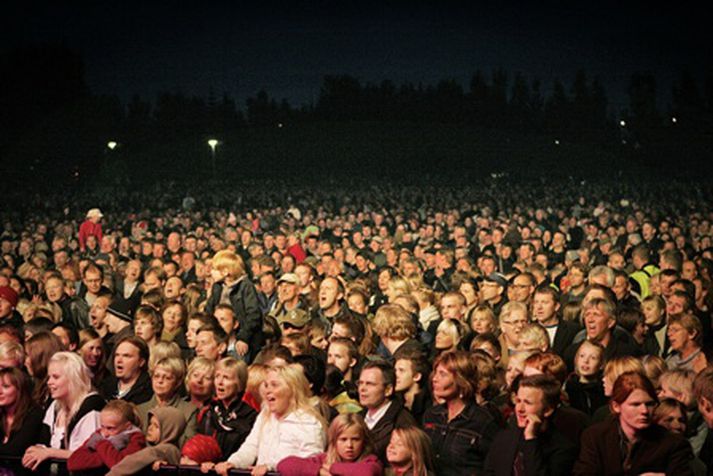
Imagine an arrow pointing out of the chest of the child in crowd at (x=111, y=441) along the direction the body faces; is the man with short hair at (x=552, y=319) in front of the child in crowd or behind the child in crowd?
behind

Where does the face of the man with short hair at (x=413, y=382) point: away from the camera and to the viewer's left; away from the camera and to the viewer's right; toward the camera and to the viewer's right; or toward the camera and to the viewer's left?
toward the camera and to the viewer's left

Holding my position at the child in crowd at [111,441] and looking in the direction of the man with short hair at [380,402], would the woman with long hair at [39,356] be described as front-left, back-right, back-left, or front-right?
back-left

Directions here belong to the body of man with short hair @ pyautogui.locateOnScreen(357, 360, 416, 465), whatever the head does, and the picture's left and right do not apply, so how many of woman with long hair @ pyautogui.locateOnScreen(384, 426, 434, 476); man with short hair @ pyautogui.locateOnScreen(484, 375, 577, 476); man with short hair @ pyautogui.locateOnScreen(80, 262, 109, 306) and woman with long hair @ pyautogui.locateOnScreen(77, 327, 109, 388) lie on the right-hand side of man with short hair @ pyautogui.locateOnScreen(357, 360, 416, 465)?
2

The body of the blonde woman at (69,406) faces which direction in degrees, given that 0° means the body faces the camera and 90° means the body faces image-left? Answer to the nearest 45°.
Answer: approximately 45°

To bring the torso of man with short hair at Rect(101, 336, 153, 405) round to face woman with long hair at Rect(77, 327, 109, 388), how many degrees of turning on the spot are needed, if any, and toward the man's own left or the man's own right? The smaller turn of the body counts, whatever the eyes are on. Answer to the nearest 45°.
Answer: approximately 90° to the man's own right

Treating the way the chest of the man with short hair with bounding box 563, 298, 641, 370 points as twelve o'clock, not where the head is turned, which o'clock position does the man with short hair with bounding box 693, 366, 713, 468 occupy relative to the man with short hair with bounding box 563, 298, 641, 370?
the man with short hair with bounding box 693, 366, 713, 468 is roughly at 10 o'clock from the man with short hair with bounding box 563, 298, 641, 370.

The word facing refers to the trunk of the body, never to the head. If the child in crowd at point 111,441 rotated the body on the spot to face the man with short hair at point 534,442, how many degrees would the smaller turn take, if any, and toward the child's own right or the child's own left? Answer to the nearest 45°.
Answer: approximately 90° to the child's own left

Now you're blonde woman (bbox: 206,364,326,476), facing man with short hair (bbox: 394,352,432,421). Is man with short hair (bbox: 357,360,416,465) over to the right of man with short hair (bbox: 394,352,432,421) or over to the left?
right
